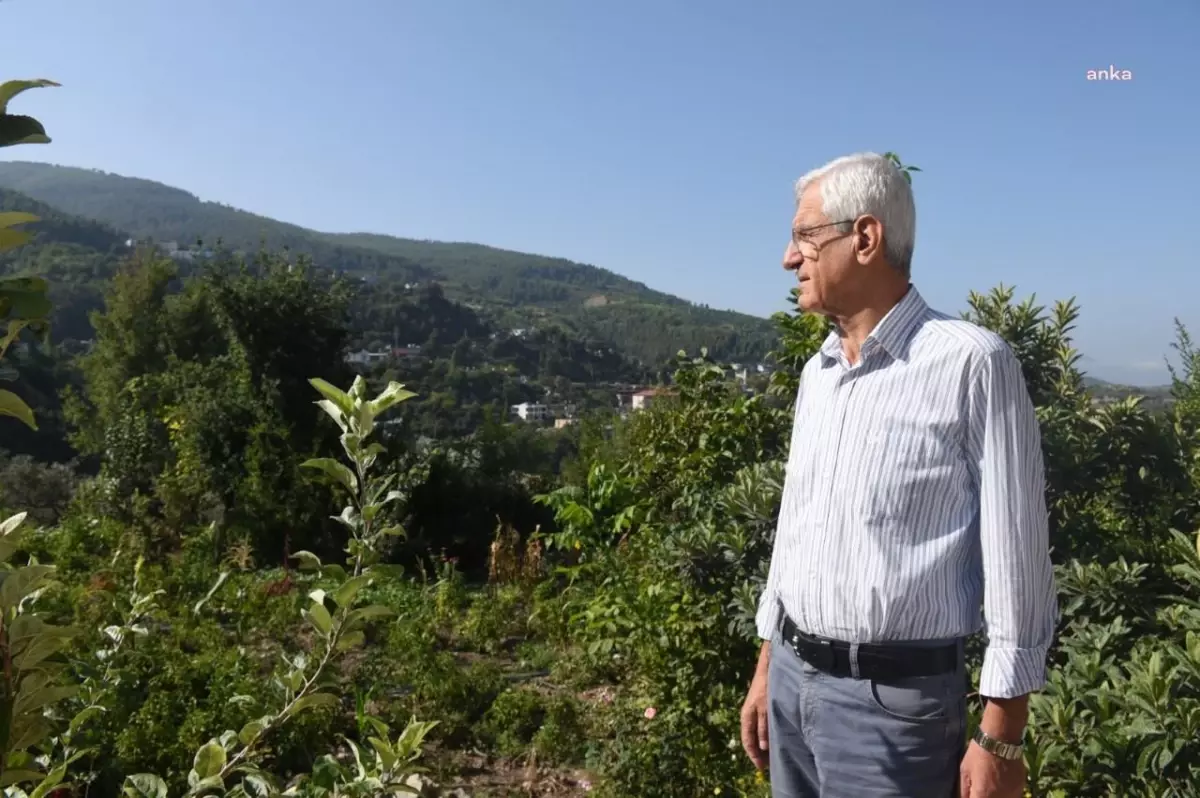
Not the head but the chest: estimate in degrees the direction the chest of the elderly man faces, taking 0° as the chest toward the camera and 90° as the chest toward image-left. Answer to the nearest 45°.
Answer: approximately 45°

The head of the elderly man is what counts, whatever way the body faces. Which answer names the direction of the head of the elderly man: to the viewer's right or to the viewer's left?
to the viewer's left
